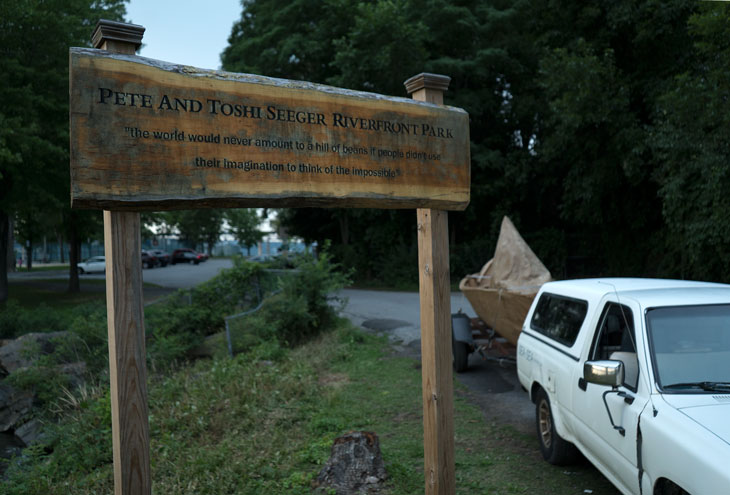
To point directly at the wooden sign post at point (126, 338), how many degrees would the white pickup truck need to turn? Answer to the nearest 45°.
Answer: approximately 90° to its right

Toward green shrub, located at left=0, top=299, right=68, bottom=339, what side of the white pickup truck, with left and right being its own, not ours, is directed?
back

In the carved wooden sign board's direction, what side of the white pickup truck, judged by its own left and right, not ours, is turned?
right

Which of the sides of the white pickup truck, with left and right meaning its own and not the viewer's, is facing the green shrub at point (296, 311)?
back

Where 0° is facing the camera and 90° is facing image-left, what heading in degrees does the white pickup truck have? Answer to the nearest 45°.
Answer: approximately 315°

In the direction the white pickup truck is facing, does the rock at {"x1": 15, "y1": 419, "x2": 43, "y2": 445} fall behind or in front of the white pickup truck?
behind

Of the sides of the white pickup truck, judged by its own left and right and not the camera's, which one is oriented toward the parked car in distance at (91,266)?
back

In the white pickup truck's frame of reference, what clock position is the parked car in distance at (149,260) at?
The parked car in distance is roughly at 6 o'clock from the white pickup truck.

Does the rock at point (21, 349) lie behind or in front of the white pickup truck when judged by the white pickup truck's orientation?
behind
